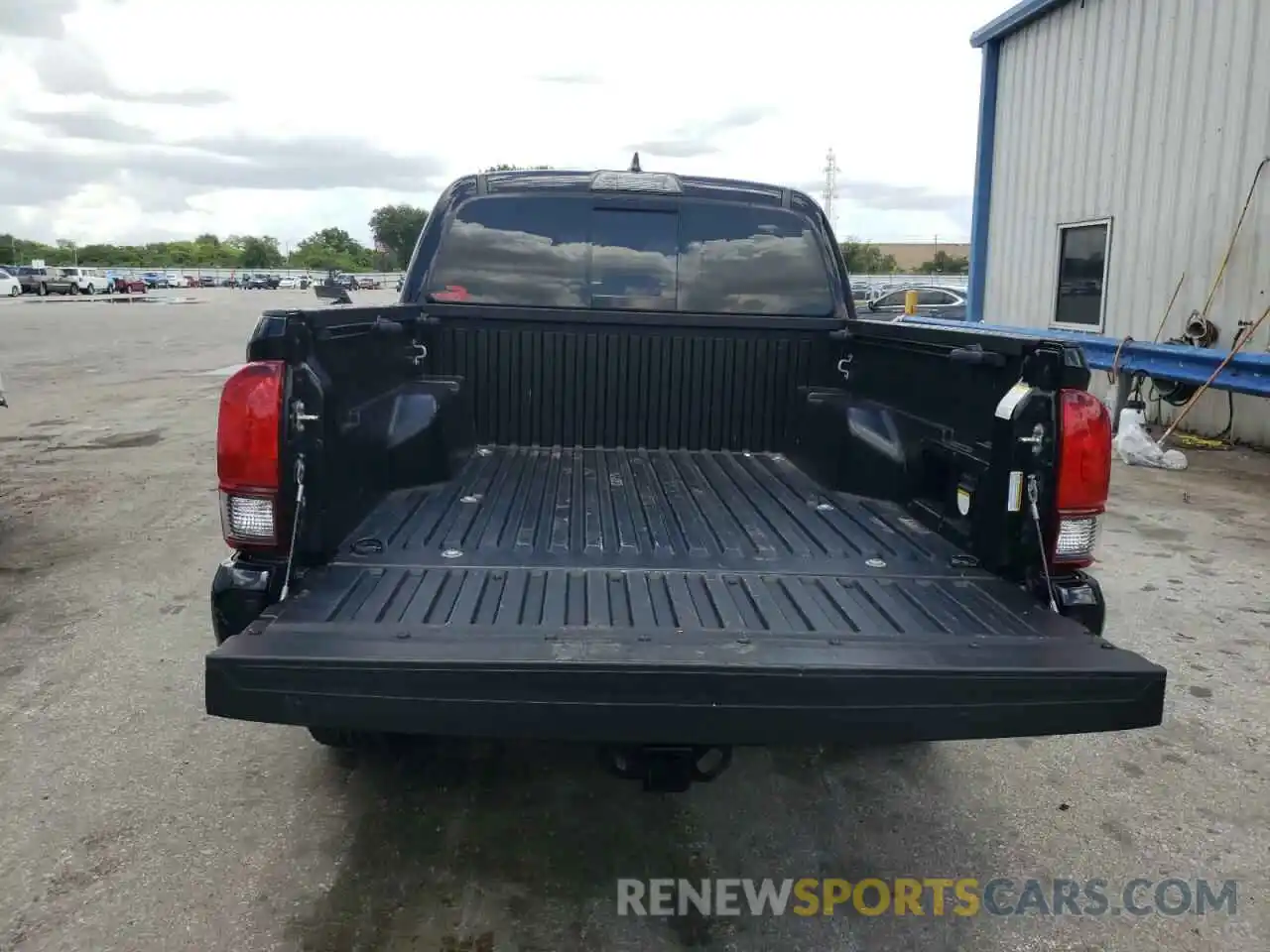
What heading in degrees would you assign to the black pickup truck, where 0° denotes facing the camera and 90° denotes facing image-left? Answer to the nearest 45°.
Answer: approximately 180°

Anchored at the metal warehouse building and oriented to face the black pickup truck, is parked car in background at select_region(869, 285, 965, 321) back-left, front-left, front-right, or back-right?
back-right

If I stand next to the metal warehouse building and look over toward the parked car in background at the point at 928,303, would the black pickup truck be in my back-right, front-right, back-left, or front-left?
back-left

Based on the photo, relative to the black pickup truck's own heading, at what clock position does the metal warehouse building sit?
The metal warehouse building is roughly at 1 o'clock from the black pickup truck.

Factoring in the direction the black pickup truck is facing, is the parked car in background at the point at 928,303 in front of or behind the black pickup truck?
in front
